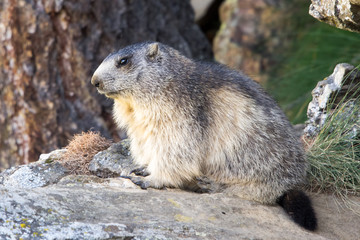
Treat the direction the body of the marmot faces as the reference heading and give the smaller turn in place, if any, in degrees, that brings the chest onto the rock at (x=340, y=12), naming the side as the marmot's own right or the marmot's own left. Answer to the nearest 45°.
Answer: approximately 180°

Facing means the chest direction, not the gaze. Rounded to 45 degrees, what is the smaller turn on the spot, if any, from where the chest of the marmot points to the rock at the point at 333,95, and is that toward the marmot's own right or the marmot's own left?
approximately 135° to the marmot's own right

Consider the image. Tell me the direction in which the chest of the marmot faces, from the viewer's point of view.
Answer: to the viewer's left

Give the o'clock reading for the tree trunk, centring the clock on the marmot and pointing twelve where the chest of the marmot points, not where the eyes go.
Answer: The tree trunk is roughly at 2 o'clock from the marmot.

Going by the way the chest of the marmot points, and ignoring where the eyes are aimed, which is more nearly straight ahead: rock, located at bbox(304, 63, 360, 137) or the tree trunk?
the tree trunk

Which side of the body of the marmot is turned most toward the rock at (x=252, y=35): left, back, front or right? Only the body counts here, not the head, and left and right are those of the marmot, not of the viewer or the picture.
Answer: right

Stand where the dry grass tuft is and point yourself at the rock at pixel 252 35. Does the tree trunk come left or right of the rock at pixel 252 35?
left

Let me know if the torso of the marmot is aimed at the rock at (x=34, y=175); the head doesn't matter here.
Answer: yes
